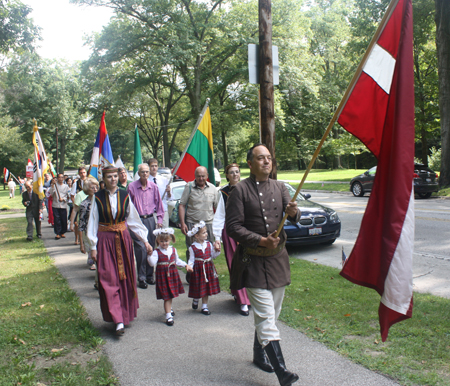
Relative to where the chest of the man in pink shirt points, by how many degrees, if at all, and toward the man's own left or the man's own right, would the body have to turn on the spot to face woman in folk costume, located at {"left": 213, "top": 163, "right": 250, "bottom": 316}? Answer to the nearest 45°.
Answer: approximately 45° to the man's own left

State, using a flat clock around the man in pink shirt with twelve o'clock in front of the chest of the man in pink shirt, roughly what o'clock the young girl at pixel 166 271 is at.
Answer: The young girl is roughly at 12 o'clock from the man in pink shirt.

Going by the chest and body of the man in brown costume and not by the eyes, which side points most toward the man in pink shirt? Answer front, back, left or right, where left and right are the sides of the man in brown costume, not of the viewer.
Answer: back

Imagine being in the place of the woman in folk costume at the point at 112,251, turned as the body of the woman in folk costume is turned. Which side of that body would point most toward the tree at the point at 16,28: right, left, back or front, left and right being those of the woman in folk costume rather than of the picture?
back

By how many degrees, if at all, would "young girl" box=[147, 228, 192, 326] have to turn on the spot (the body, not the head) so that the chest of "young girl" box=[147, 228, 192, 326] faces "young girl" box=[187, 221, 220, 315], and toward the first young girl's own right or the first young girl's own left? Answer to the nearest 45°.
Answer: approximately 90° to the first young girl's own left

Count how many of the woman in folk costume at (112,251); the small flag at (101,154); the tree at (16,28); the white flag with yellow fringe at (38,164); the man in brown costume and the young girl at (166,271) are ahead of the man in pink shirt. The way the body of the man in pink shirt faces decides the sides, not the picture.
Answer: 3

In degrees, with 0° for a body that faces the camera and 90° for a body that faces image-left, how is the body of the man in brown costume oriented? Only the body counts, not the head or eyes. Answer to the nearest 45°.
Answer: approximately 315°

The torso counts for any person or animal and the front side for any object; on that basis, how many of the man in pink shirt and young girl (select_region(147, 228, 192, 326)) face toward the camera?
2

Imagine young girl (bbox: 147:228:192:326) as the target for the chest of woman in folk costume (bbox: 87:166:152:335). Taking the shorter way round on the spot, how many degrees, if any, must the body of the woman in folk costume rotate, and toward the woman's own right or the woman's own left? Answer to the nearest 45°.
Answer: approximately 90° to the woman's own left

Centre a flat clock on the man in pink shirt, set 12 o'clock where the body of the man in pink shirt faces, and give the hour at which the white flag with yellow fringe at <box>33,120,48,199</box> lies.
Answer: The white flag with yellow fringe is roughly at 5 o'clock from the man in pink shirt.
